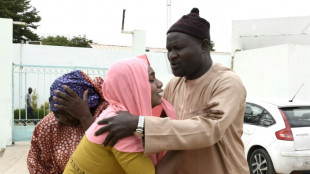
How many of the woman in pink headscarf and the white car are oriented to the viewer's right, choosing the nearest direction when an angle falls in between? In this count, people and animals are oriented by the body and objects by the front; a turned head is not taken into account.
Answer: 1

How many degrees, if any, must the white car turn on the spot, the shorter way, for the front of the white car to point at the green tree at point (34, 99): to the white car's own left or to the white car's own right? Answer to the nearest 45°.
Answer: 0° — it already faces it

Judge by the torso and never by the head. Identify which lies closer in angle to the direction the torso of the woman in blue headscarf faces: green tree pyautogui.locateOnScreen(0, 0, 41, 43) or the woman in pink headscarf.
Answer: the woman in pink headscarf

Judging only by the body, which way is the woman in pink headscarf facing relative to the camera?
to the viewer's right

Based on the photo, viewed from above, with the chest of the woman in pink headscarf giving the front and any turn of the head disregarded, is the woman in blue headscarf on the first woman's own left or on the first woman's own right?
on the first woman's own left

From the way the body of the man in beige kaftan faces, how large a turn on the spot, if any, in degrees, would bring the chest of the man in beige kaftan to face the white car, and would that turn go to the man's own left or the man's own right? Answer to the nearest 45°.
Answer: approximately 135° to the man's own right
